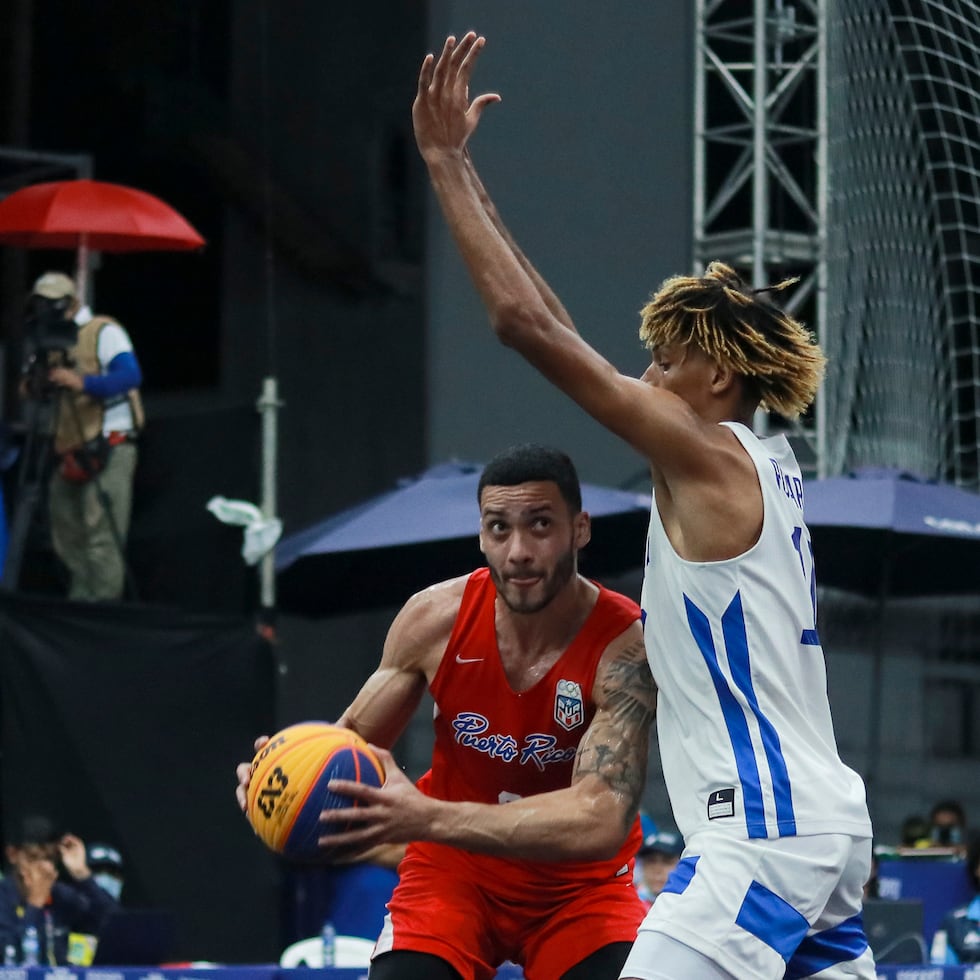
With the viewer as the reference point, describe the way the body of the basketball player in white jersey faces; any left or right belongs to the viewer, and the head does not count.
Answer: facing to the left of the viewer

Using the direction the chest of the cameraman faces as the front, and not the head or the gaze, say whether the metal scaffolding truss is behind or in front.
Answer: behind

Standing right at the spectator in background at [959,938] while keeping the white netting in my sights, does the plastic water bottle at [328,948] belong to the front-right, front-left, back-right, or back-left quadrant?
back-left

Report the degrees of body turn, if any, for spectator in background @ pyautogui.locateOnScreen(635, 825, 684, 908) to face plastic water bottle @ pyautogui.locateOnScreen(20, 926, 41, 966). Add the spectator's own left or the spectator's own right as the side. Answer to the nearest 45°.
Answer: approximately 90° to the spectator's own right

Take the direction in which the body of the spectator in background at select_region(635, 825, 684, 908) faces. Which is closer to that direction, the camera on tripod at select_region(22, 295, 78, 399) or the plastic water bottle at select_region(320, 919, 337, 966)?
the plastic water bottle

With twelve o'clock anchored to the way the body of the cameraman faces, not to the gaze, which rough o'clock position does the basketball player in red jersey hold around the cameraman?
The basketball player in red jersey is roughly at 10 o'clock from the cameraman.

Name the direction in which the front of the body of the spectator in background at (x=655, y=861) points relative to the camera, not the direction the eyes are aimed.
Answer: toward the camera

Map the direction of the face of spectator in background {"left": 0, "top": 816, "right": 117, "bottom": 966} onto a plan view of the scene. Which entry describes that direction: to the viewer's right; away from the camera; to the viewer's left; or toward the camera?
toward the camera

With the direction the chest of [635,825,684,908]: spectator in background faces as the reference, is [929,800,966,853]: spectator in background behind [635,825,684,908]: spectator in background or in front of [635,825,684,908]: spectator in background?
behind

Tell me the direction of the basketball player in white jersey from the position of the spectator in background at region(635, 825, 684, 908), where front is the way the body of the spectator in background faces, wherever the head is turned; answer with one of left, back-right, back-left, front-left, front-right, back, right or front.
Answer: front

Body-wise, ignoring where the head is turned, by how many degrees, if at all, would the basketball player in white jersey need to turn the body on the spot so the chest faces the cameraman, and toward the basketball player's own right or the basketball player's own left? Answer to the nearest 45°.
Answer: approximately 45° to the basketball player's own right

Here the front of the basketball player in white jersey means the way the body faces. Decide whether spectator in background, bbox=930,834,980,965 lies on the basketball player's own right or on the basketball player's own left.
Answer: on the basketball player's own right
